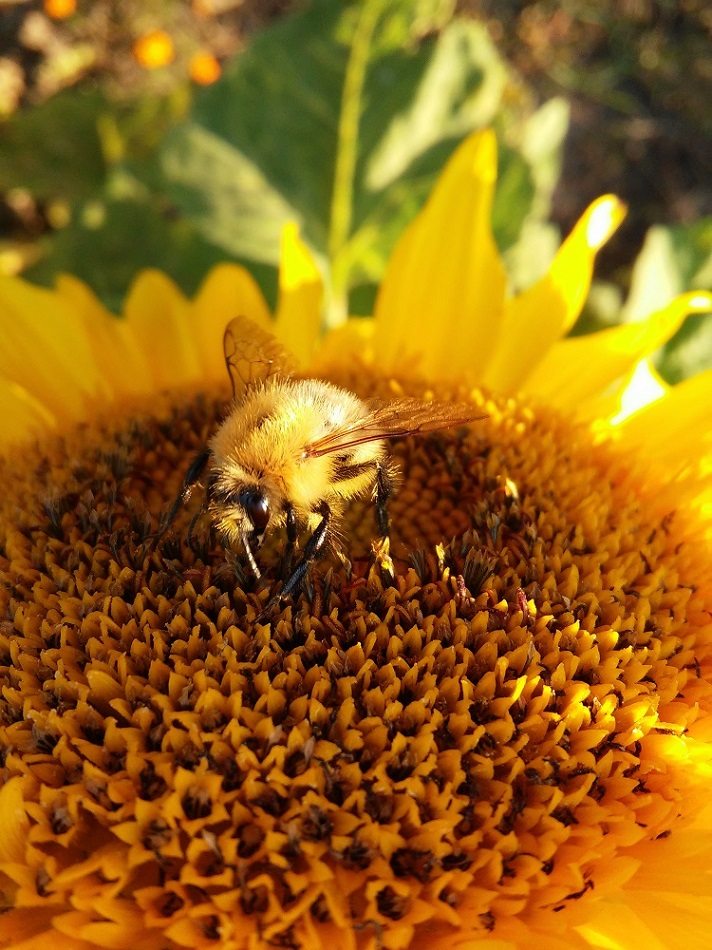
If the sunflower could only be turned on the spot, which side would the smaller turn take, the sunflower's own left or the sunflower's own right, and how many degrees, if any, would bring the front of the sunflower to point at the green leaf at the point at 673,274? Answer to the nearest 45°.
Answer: approximately 135° to the sunflower's own left

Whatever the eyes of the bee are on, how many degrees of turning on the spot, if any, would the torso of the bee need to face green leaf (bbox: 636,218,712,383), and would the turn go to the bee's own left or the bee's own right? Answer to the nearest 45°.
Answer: approximately 180°
